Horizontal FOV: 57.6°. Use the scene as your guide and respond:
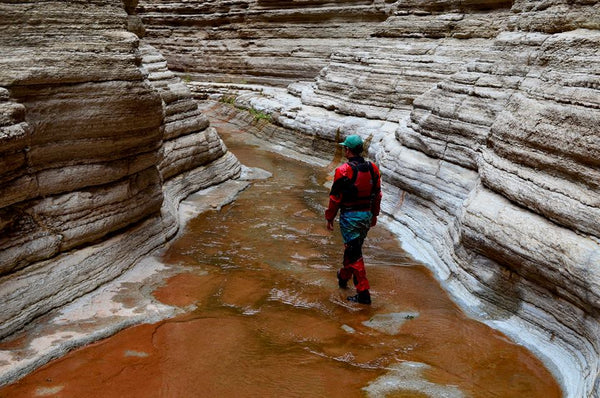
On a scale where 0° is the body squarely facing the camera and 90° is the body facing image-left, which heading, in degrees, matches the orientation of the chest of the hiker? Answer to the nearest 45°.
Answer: approximately 135°
